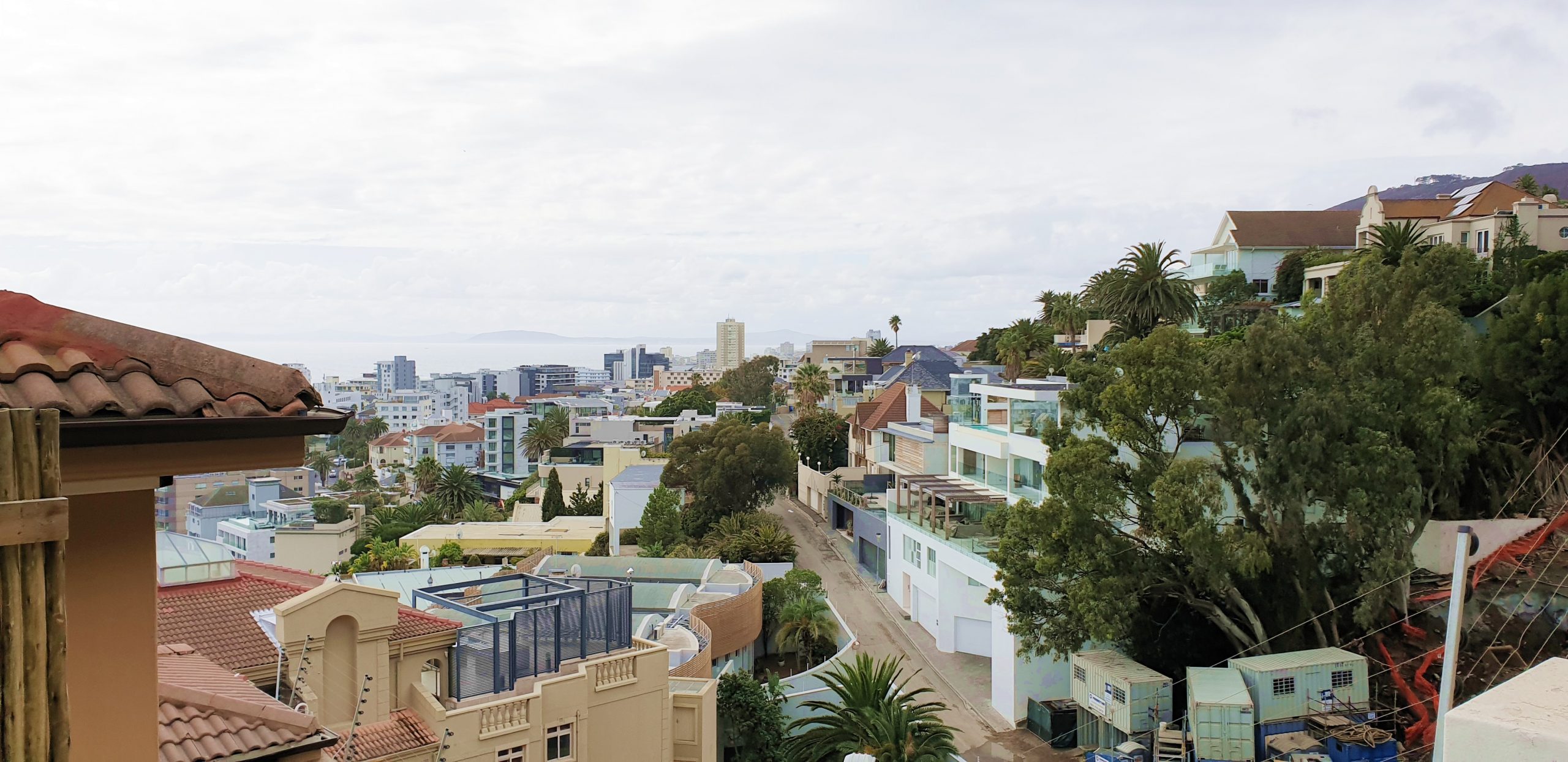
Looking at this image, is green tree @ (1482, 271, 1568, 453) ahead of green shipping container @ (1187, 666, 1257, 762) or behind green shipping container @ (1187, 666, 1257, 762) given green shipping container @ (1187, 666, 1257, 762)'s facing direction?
behind

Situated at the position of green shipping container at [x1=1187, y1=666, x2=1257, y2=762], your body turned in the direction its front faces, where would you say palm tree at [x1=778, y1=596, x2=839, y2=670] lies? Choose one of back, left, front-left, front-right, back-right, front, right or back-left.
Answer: back-right

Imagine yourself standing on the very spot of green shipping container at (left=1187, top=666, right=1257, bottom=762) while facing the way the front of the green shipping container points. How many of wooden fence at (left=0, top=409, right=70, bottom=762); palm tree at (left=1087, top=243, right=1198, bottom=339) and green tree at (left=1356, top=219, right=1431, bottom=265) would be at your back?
2

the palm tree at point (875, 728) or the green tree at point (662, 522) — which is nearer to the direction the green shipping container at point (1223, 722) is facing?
the palm tree

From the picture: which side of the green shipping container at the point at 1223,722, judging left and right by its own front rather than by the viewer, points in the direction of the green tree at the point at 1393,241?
back

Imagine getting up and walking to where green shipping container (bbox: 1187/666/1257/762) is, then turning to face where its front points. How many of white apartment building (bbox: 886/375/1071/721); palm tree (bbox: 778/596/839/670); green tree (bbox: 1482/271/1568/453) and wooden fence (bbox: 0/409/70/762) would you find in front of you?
1

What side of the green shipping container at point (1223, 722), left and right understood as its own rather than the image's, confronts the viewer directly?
front

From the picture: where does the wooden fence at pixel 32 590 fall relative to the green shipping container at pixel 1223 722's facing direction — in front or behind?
in front

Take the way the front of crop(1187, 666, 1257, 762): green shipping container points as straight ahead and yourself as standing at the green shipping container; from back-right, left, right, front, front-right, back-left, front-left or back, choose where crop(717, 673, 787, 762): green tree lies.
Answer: right

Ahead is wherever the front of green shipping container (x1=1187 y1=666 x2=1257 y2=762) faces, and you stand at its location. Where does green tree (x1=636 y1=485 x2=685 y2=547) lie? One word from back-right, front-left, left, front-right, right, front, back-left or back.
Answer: back-right

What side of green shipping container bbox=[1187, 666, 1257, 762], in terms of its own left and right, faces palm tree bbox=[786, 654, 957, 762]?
right

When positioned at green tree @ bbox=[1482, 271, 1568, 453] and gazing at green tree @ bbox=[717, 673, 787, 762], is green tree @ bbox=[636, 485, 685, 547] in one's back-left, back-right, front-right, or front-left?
front-right

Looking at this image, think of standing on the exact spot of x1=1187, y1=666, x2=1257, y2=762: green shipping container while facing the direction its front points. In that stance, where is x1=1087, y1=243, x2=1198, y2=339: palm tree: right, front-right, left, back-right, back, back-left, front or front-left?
back
